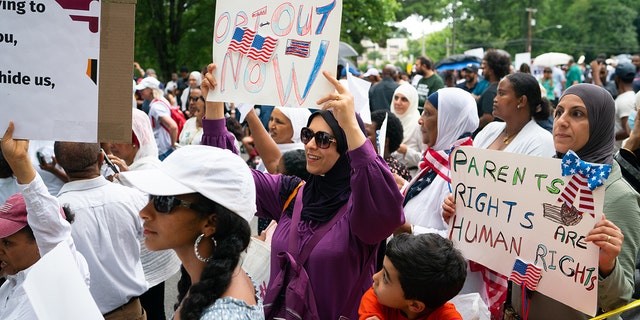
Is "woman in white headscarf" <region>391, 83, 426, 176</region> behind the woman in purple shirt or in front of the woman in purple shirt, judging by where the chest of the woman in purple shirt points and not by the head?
behind

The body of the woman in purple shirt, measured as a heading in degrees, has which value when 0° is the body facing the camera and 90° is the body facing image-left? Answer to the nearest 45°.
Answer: approximately 45°

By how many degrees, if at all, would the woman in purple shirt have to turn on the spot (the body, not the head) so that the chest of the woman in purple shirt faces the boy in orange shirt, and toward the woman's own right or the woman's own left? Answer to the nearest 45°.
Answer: approximately 90° to the woman's own left

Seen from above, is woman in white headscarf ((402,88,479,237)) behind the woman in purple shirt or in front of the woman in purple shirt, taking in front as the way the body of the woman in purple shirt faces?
behind

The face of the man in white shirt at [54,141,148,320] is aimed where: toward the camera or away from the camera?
away from the camera

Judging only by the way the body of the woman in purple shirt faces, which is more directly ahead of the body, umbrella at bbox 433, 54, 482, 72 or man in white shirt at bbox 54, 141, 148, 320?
the man in white shirt

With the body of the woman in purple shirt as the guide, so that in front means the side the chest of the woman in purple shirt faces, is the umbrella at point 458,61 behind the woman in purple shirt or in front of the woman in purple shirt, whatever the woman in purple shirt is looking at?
behind

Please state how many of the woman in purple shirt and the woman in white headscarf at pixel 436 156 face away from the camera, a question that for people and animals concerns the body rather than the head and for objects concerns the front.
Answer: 0
